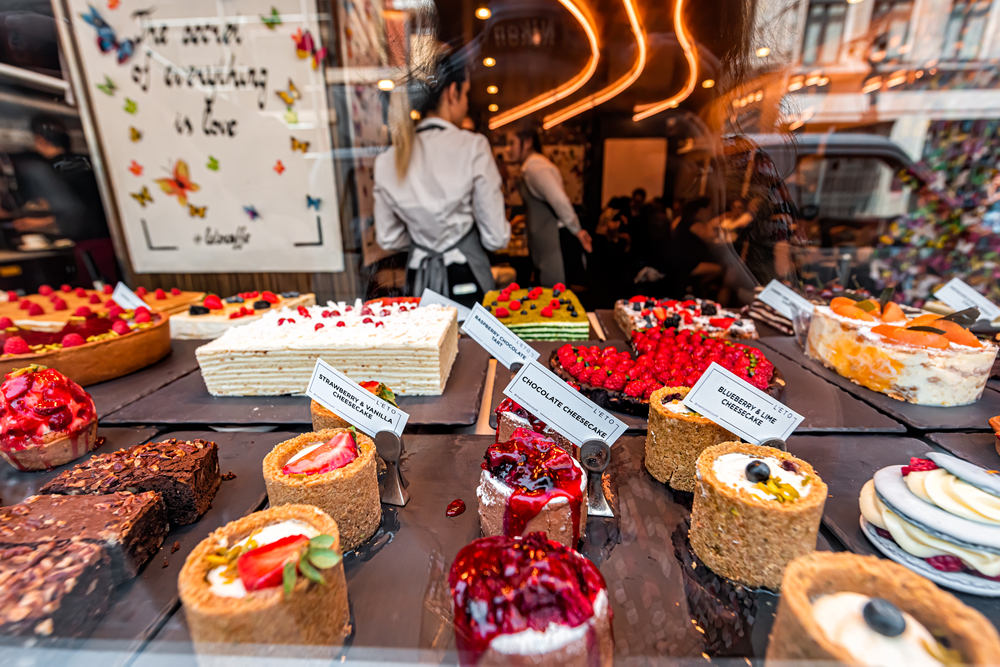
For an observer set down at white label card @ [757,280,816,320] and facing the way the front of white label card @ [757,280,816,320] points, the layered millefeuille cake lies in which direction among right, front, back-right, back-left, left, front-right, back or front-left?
front-right

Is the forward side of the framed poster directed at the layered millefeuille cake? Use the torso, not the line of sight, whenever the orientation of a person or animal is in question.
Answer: yes

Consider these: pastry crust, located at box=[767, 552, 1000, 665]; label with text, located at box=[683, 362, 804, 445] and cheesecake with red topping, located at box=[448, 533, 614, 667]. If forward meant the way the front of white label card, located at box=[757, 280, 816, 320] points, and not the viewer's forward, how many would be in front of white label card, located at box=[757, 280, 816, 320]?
3

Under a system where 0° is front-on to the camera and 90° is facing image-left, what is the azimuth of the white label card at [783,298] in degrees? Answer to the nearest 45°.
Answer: approximately 0°

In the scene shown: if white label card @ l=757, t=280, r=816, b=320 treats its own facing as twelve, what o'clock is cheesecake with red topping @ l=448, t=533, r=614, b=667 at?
The cheesecake with red topping is roughly at 12 o'clock from the white label card.

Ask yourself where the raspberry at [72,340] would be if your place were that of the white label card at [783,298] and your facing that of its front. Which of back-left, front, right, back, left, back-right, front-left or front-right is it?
front-right

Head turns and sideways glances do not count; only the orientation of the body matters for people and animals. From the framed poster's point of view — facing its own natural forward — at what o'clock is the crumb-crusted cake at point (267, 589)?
The crumb-crusted cake is roughly at 12 o'clock from the framed poster.

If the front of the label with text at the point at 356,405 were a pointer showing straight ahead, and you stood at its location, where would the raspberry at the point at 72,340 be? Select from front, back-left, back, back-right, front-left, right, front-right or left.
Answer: back-right

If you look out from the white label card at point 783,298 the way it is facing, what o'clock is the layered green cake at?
The layered green cake is roughly at 2 o'clock from the white label card.

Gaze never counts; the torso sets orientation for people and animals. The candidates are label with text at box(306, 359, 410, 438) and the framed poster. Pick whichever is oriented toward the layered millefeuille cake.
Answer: the framed poster
